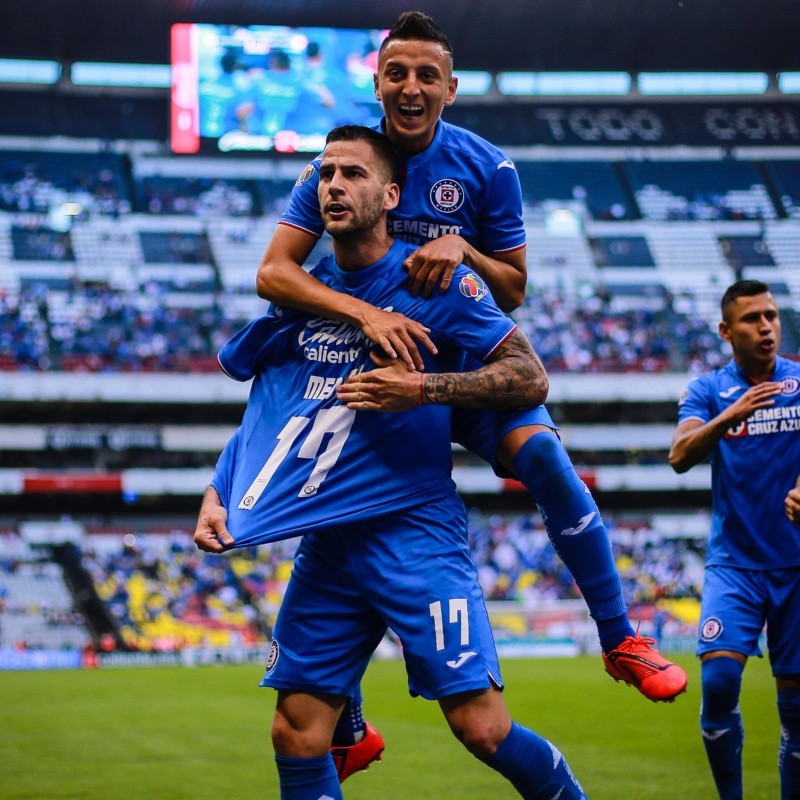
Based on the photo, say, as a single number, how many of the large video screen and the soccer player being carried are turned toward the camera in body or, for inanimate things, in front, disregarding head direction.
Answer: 2

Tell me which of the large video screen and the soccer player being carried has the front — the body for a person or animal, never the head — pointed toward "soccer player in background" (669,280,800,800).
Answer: the large video screen

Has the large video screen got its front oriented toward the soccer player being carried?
yes

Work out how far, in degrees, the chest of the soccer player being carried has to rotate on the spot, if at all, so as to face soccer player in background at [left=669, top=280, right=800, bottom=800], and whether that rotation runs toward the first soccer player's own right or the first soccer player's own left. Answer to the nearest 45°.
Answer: approximately 135° to the first soccer player's own left

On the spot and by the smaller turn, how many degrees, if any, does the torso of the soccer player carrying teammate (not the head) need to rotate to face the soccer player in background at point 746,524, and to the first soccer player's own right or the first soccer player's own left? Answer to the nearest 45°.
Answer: approximately 180°

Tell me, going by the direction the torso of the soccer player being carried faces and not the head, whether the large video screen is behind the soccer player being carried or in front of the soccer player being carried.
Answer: behind

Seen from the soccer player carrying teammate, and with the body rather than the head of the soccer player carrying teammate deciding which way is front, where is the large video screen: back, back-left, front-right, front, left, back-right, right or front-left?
back-right

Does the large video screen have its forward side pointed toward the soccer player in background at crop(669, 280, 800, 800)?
yes
